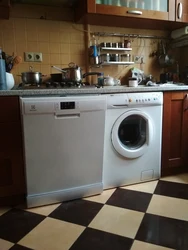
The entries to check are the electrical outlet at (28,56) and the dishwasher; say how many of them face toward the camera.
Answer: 2

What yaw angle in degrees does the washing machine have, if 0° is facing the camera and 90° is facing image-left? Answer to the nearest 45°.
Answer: approximately 315°

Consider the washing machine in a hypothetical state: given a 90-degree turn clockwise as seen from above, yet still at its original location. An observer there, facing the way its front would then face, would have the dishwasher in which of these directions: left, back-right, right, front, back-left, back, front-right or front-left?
front

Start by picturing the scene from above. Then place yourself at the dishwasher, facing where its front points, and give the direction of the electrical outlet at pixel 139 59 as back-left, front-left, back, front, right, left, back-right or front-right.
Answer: back-left

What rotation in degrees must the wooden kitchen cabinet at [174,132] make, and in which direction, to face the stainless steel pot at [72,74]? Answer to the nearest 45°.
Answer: approximately 135° to its right

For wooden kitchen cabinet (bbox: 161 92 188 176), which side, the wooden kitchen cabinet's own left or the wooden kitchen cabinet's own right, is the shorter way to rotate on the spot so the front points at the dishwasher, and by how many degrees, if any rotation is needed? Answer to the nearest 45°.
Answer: approximately 90° to the wooden kitchen cabinet's own right

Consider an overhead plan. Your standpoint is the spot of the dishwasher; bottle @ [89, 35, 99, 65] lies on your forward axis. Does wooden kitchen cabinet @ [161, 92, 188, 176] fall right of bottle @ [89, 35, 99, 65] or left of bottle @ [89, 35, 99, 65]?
right

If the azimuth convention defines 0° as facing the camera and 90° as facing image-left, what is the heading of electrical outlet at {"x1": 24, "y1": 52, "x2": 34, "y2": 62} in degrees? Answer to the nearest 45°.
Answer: approximately 0°

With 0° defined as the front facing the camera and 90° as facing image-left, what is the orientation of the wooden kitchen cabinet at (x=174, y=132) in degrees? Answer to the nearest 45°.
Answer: approximately 315°
